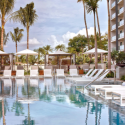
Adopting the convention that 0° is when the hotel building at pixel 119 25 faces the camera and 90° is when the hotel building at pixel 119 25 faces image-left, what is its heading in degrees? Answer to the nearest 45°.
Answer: approximately 45°

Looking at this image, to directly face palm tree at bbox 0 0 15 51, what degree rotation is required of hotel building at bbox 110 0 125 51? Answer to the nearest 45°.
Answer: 0° — it already faces it

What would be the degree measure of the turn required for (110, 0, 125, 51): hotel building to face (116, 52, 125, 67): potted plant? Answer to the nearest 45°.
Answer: approximately 45° to its left
